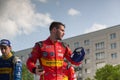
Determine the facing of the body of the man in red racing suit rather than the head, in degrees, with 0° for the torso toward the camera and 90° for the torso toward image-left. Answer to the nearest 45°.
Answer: approximately 315°
